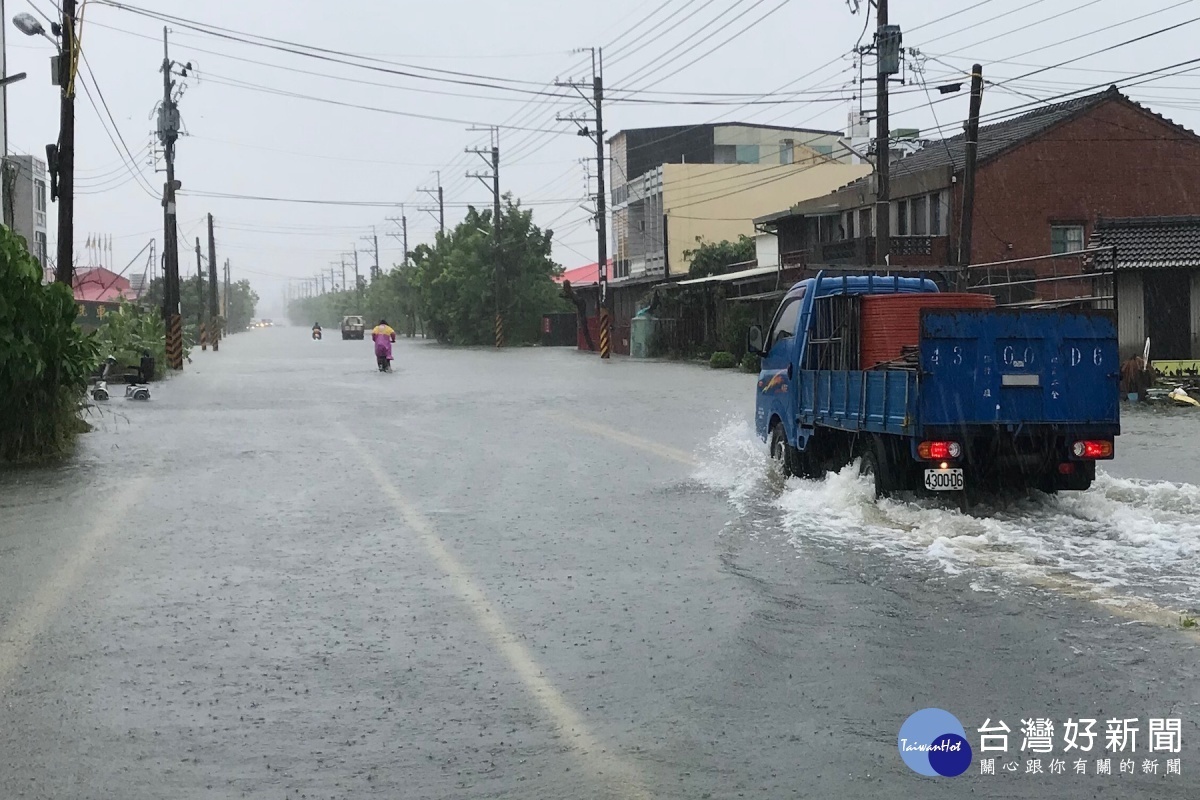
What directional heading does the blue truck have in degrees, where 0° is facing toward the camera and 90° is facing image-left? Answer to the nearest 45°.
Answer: approximately 135°

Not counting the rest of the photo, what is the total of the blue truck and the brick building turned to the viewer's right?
0

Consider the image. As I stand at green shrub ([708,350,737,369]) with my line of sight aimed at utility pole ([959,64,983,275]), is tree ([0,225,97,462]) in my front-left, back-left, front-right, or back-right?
front-right

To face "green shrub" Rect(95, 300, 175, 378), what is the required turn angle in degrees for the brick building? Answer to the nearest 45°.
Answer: approximately 45° to its right

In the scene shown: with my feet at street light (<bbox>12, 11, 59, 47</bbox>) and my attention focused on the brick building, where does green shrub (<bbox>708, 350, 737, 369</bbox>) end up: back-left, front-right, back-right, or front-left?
front-left

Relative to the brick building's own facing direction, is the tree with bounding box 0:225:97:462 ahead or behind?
ahead

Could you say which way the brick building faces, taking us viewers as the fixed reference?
facing the viewer and to the left of the viewer

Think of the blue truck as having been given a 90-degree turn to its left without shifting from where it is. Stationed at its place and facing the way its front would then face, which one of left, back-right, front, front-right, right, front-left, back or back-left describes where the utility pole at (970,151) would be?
back-right

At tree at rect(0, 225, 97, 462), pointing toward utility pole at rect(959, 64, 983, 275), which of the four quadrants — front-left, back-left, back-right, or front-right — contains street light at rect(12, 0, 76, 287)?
front-left

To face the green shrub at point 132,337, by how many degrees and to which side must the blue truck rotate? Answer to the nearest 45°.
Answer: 0° — it already faces it

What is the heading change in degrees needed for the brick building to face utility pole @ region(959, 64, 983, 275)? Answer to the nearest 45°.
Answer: approximately 45° to its left

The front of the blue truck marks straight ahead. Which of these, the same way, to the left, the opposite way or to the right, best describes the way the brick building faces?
to the left

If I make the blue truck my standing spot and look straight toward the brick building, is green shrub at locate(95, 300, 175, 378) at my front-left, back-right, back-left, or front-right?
front-left
